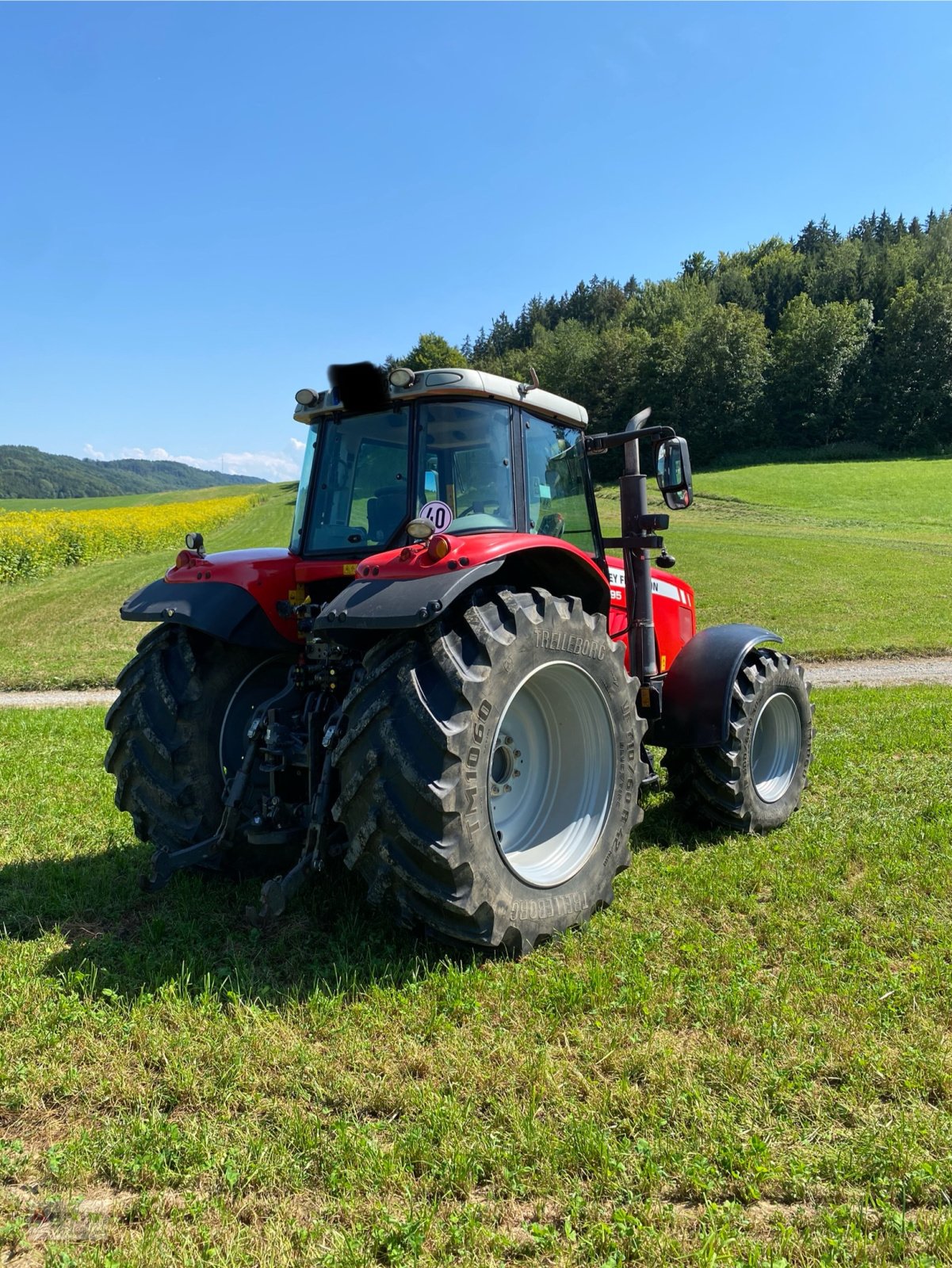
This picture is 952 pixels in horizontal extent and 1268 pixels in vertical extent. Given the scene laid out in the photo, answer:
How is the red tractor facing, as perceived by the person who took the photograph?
facing away from the viewer and to the right of the viewer
